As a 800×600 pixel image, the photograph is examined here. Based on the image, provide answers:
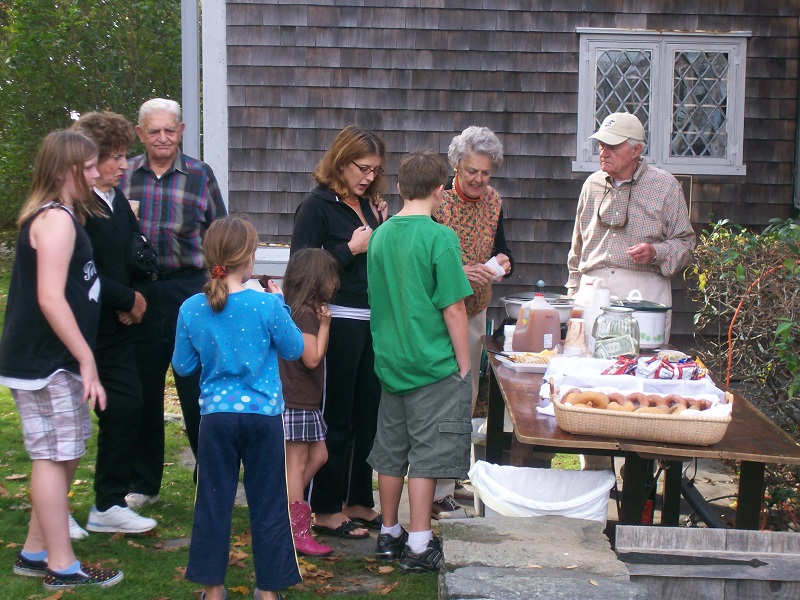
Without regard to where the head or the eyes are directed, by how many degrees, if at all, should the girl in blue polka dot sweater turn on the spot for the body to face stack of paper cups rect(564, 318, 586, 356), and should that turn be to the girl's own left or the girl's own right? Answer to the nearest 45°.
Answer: approximately 90° to the girl's own right

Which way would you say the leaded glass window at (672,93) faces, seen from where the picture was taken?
facing the viewer

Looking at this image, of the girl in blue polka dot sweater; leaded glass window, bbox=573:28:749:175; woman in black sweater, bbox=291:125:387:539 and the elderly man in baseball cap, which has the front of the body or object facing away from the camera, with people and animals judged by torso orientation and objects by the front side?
the girl in blue polka dot sweater

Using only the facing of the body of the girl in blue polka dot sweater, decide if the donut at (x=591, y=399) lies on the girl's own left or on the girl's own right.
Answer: on the girl's own right

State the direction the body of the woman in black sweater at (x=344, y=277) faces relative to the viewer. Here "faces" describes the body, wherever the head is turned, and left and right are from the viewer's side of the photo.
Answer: facing the viewer and to the right of the viewer

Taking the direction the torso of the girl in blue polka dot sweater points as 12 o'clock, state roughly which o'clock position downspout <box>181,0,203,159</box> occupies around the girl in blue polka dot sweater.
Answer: The downspout is roughly at 12 o'clock from the girl in blue polka dot sweater.

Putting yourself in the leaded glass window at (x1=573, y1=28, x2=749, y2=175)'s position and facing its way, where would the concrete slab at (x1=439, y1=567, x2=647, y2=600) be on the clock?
The concrete slab is roughly at 12 o'clock from the leaded glass window.

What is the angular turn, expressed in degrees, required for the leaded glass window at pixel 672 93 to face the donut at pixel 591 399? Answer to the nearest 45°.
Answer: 0° — it already faces it

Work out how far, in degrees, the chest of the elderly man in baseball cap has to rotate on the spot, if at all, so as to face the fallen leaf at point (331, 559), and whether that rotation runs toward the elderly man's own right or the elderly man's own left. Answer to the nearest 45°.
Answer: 0° — they already face it

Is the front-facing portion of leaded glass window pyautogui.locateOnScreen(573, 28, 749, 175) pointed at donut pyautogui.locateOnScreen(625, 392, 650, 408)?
yes

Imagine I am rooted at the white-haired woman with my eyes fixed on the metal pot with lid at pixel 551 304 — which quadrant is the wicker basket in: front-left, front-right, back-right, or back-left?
front-right

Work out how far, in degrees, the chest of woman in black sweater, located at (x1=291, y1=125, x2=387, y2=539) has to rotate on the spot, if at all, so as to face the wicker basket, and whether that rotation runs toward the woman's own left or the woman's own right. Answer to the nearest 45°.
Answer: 0° — they already face it

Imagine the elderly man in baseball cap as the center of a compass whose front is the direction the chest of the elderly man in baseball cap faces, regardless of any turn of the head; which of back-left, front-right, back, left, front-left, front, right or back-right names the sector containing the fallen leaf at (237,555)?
front

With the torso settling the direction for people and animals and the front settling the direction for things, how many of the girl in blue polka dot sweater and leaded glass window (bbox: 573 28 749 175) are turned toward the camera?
1

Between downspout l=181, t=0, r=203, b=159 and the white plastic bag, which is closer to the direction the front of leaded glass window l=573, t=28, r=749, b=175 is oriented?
the white plastic bag

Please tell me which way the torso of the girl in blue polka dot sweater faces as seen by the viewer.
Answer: away from the camera

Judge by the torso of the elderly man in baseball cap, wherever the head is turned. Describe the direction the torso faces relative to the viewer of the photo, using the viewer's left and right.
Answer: facing the viewer and to the left of the viewer

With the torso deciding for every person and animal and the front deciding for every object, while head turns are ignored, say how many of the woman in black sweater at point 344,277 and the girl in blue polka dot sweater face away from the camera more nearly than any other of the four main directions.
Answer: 1

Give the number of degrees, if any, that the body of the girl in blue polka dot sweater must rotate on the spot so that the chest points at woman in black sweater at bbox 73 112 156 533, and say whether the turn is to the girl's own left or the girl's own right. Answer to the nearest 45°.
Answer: approximately 45° to the girl's own left
